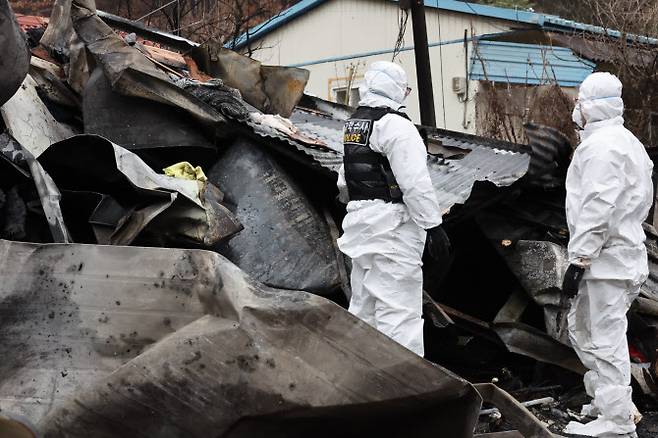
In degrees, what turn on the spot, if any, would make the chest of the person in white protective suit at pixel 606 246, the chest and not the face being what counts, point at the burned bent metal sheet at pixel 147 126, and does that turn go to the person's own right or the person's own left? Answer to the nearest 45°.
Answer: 0° — they already face it

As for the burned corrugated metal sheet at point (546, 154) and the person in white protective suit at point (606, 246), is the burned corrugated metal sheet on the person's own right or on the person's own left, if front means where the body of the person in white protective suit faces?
on the person's own right

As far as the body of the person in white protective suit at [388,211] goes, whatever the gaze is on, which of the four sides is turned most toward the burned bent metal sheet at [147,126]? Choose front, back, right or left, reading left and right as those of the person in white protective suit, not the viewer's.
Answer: left

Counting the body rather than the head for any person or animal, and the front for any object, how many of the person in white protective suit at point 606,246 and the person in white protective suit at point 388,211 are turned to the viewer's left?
1

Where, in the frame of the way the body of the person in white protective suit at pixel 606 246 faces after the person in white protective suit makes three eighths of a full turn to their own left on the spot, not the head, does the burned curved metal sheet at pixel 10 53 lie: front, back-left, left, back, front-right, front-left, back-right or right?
right

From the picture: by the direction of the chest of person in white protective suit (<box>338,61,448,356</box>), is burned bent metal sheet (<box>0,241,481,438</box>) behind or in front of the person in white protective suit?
behind

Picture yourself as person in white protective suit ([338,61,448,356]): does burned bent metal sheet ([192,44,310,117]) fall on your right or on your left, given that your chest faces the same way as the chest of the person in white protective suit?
on your left

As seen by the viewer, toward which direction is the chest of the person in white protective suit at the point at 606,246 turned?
to the viewer's left

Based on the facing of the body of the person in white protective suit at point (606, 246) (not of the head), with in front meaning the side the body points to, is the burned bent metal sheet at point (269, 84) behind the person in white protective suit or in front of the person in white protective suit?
in front

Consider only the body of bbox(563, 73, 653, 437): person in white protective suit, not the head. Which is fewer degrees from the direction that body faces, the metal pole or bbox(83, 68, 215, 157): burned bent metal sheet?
the burned bent metal sheet

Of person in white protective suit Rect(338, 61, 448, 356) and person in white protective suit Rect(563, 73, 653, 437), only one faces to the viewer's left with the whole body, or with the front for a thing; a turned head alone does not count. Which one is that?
person in white protective suit Rect(563, 73, 653, 437)

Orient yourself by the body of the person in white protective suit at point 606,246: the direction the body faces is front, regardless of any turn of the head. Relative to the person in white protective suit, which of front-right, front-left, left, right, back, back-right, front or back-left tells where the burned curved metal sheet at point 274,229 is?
front
